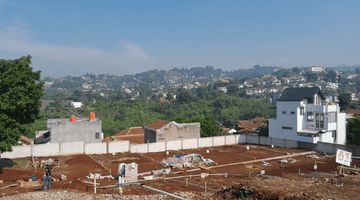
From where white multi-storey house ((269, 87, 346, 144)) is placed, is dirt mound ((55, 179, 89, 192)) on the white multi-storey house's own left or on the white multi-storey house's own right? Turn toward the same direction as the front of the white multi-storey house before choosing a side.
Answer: on the white multi-storey house's own right

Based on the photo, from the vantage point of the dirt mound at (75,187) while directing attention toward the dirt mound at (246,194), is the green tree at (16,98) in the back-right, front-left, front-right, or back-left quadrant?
back-left

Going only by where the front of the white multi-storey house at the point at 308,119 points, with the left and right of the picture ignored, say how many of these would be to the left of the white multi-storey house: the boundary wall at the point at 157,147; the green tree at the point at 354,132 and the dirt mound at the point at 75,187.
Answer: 1

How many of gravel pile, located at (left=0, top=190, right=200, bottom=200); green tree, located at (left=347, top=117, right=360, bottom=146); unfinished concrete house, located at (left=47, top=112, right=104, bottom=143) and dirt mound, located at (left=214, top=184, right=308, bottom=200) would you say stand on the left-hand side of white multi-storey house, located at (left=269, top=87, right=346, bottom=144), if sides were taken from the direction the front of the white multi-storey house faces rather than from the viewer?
1

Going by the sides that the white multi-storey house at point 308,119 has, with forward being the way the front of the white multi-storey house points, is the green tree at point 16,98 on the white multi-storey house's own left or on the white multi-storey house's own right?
on the white multi-storey house's own right

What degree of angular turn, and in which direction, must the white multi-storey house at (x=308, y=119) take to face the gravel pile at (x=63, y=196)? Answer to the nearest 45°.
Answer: approximately 45° to its right

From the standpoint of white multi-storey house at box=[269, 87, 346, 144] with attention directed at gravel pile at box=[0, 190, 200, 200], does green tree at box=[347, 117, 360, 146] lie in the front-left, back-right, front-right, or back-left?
back-left

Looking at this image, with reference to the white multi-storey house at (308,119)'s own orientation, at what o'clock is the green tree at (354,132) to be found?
The green tree is roughly at 9 o'clock from the white multi-storey house.

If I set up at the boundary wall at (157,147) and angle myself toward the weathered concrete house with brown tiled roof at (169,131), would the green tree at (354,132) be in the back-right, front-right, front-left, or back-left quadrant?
front-right

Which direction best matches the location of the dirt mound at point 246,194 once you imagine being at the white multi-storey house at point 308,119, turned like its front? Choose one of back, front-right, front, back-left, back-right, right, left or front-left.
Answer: front-right

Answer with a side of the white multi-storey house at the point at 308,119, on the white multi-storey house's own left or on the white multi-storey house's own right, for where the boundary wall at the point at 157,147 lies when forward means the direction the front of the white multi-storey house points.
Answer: on the white multi-storey house's own right

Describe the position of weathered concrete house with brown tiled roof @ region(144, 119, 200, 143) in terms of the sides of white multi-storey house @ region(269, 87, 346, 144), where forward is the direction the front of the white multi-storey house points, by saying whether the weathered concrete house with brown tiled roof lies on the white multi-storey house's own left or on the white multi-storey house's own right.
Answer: on the white multi-storey house's own right

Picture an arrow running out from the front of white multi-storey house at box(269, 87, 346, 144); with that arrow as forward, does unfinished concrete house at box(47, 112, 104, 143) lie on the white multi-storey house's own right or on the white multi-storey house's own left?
on the white multi-storey house's own right

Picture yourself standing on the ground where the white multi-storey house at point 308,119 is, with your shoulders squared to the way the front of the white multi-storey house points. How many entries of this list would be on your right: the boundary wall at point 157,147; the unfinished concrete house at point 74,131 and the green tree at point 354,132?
2
